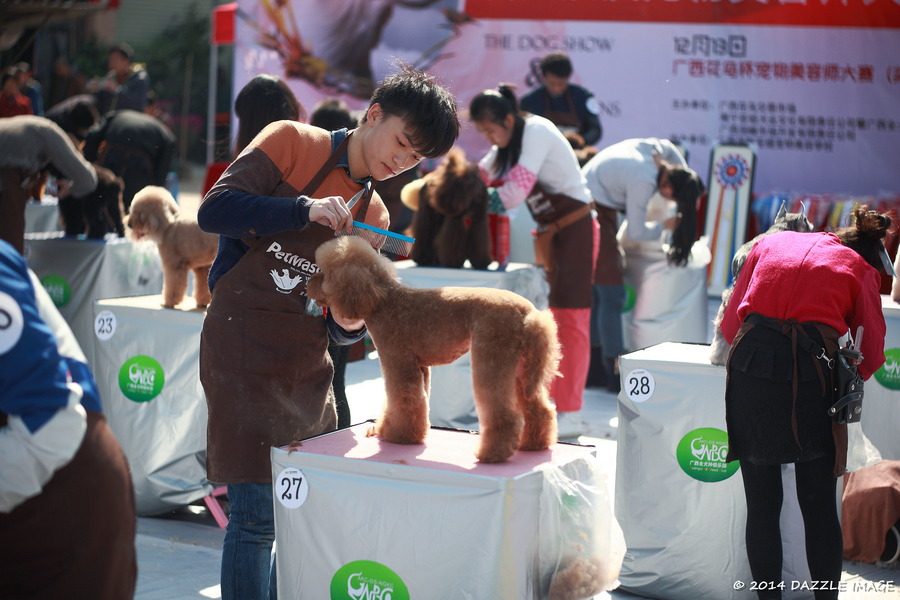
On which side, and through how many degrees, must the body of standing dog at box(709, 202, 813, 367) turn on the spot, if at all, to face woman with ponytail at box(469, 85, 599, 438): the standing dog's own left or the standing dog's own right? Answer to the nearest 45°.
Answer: approximately 135° to the standing dog's own left

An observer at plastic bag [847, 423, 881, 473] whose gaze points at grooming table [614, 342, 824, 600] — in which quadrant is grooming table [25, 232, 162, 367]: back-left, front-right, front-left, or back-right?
front-right

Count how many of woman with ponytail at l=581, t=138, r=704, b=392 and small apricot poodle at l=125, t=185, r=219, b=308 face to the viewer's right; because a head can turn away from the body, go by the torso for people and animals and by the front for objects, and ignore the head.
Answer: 1

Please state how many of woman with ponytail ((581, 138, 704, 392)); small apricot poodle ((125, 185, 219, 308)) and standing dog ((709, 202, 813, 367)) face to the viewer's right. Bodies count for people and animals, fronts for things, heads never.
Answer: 2

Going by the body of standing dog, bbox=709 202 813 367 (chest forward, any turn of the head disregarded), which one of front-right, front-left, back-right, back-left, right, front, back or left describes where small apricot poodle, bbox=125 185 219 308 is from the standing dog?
back

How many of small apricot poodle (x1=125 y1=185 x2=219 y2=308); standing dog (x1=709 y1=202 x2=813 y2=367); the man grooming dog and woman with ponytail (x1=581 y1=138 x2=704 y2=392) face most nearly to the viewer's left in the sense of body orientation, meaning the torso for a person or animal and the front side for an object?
1

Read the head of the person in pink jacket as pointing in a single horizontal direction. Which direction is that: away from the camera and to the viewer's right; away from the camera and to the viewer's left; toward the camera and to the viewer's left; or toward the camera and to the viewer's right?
away from the camera and to the viewer's right

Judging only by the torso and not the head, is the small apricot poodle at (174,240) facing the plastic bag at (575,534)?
no

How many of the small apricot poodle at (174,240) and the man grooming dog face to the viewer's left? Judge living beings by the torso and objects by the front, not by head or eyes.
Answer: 1

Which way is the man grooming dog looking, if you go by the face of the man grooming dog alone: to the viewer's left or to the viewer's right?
to the viewer's right

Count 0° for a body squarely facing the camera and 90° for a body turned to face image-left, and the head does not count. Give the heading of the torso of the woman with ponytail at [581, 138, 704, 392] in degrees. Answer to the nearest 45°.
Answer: approximately 270°

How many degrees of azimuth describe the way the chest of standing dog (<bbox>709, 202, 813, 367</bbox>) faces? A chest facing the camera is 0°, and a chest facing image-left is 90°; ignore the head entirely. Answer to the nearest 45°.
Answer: approximately 270°

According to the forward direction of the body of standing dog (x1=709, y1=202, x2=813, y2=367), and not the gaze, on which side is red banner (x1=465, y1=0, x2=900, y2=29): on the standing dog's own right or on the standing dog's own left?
on the standing dog's own left

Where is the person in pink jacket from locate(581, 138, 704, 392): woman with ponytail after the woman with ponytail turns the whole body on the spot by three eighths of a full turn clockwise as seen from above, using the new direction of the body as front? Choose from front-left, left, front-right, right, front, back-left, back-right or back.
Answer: front-left

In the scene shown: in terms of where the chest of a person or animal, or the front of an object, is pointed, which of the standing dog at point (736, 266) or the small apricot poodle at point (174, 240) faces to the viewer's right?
the standing dog
